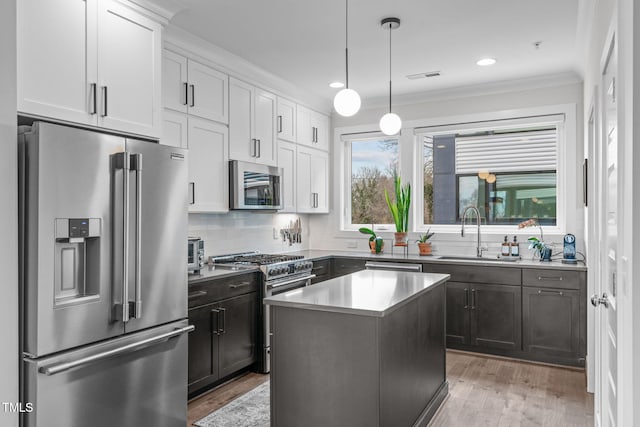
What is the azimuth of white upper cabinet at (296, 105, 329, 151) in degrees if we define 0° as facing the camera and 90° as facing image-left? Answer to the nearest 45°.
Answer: approximately 315°

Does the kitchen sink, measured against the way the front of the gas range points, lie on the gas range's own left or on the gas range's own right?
on the gas range's own left

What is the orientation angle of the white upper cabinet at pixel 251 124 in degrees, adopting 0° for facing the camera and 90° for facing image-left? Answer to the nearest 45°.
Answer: approximately 315°

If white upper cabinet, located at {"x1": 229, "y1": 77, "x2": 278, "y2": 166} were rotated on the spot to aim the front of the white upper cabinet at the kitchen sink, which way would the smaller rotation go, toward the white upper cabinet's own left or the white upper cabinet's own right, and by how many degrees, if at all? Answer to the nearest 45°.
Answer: approximately 45° to the white upper cabinet's own left

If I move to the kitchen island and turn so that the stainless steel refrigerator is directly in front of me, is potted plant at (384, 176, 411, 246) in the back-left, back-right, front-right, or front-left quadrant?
back-right

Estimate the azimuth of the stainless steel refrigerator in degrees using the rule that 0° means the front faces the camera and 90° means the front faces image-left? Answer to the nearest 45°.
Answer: approximately 315°

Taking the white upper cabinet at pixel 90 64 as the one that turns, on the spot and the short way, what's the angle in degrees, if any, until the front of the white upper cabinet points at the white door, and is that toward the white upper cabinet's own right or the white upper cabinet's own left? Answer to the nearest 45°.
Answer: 0° — it already faces it

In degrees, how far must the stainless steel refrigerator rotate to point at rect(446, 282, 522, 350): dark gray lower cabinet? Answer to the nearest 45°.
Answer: approximately 45° to its left

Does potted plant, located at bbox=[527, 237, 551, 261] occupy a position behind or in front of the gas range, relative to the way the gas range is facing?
in front

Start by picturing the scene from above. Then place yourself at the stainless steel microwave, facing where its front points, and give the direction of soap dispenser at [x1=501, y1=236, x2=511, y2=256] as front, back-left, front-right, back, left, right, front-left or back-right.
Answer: front-left
